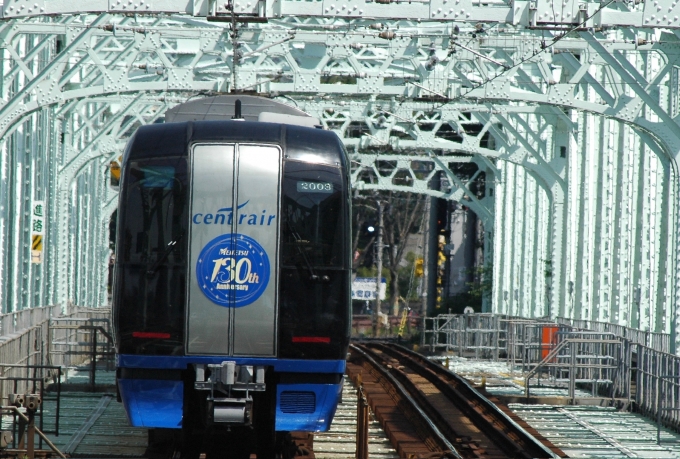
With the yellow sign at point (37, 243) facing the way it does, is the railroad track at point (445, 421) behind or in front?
in front

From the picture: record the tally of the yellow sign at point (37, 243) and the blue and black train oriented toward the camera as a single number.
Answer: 2

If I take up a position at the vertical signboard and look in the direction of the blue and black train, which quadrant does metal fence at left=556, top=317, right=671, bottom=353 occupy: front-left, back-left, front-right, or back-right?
front-left

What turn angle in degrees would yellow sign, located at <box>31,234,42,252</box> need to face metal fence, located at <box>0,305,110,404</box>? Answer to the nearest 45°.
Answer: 0° — it already faces it

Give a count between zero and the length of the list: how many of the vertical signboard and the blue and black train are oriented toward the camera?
2

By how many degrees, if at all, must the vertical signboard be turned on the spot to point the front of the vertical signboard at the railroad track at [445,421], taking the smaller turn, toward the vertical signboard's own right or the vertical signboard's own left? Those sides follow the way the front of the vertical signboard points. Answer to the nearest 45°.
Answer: approximately 45° to the vertical signboard's own left

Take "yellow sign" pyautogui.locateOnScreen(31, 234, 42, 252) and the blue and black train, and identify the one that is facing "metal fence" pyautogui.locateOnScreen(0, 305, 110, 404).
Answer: the yellow sign

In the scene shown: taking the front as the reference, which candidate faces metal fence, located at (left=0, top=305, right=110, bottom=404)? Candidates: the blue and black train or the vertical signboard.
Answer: the vertical signboard

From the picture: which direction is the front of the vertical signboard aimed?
toward the camera
